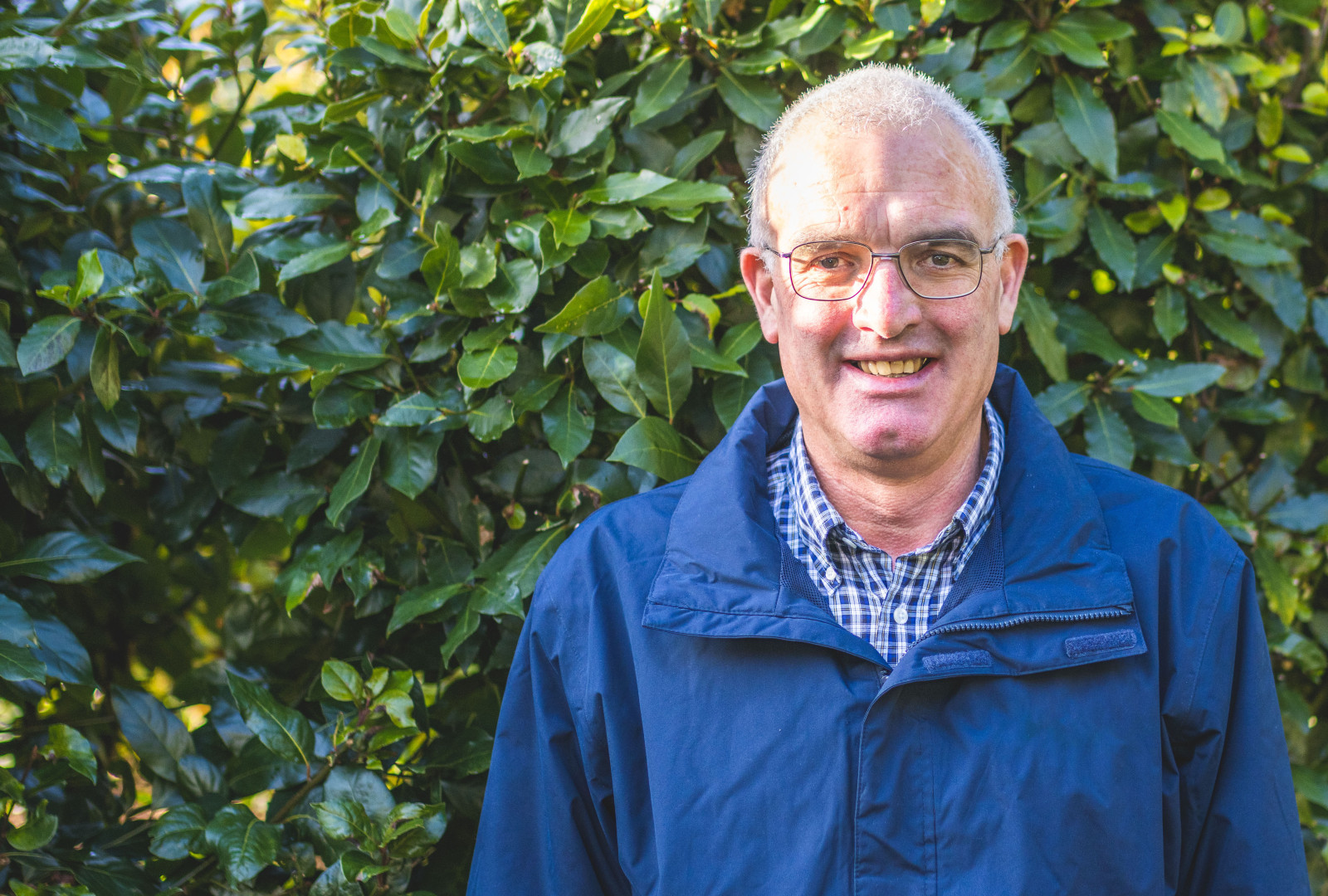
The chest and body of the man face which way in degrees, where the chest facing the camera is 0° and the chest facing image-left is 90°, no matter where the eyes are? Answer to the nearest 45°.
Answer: approximately 0°
